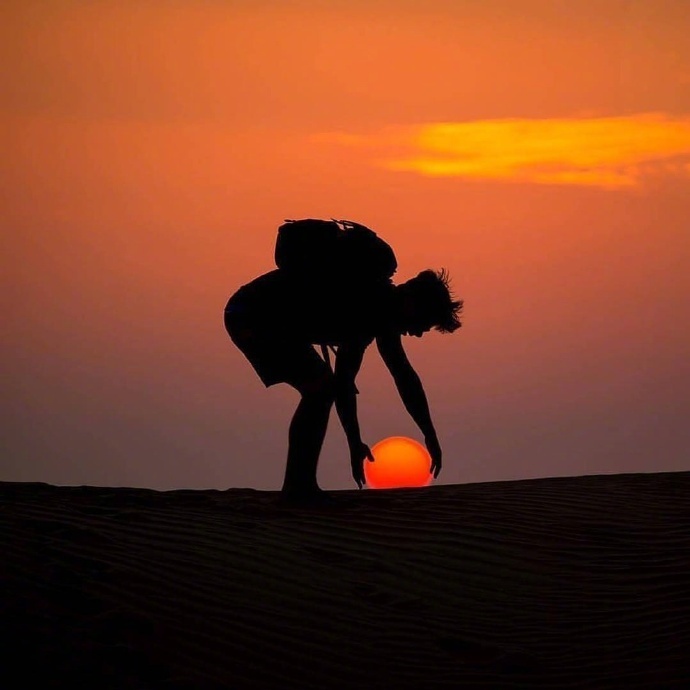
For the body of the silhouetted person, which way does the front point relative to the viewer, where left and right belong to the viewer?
facing to the right of the viewer

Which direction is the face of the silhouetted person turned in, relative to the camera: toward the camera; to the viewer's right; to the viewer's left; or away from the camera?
to the viewer's right
